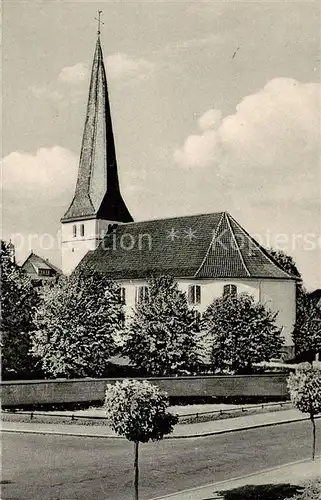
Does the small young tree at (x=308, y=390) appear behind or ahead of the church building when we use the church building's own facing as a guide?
behind

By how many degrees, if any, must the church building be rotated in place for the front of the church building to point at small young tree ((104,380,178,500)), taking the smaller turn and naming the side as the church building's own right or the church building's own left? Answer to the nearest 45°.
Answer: approximately 135° to the church building's own left

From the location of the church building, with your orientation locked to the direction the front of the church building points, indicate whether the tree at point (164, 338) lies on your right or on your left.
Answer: on your left

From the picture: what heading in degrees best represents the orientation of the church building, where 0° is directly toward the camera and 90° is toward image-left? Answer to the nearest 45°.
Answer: approximately 135°
